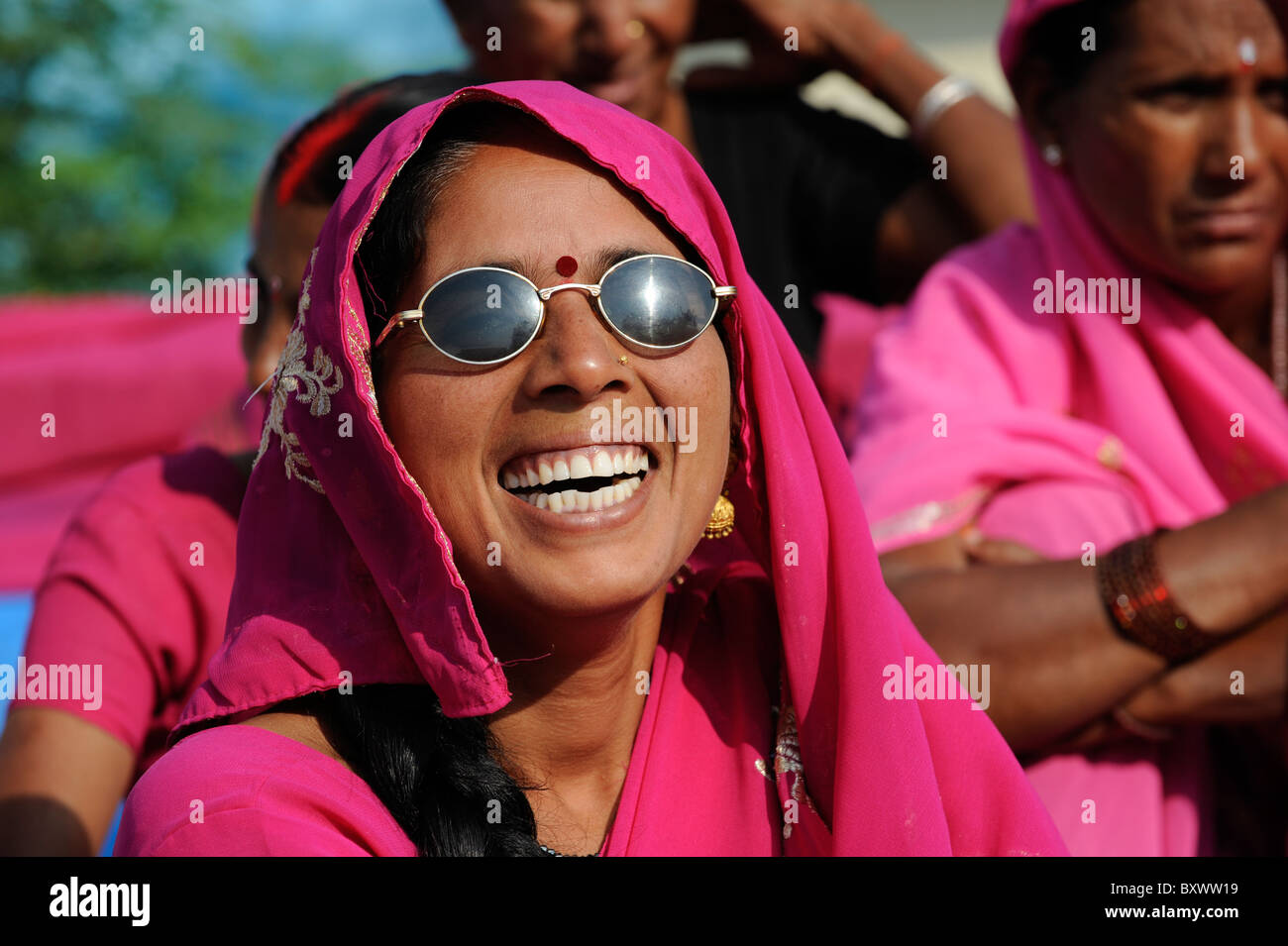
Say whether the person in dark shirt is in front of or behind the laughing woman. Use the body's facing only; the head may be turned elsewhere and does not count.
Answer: behind

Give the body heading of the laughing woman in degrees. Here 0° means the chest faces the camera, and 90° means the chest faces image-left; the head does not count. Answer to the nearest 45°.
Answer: approximately 0°

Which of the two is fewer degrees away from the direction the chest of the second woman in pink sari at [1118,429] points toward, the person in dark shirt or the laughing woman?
the laughing woman

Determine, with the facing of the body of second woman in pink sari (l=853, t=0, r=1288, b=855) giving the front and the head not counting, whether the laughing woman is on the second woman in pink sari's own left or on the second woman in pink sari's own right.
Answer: on the second woman in pink sari's own right

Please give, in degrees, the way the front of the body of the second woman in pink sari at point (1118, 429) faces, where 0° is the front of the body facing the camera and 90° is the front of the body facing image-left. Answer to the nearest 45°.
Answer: approximately 315°
